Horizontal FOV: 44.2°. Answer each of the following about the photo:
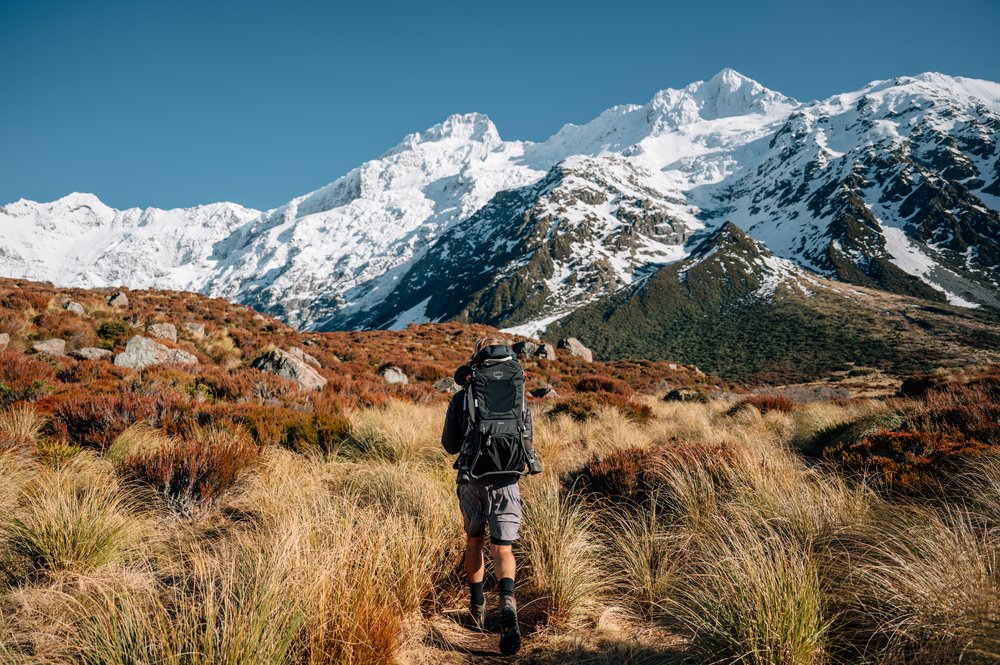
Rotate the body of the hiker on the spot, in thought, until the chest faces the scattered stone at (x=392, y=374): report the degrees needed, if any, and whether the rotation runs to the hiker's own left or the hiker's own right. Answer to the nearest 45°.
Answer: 0° — they already face it

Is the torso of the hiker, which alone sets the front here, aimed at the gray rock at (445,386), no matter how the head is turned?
yes

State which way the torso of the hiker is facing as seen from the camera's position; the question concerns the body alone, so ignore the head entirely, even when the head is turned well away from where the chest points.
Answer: away from the camera
